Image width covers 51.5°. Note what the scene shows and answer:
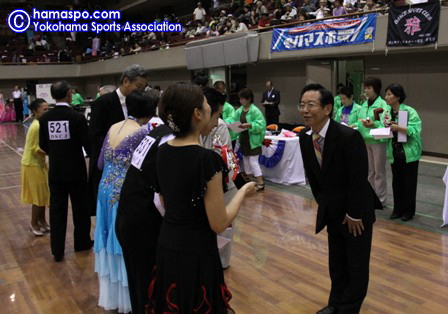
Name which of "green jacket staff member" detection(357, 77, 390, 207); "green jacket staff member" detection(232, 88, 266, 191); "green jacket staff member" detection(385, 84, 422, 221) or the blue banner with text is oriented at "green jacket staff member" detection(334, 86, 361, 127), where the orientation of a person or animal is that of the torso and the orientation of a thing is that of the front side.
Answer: the blue banner with text

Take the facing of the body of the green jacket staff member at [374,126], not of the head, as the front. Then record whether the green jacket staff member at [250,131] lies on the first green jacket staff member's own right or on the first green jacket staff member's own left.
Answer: on the first green jacket staff member's own right

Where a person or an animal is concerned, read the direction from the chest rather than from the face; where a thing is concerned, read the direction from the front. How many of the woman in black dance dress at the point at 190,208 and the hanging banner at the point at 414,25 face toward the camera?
1

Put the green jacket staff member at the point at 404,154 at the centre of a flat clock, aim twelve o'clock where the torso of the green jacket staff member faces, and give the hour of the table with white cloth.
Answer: The table with white cloth is roughly at 3 o'clock from the green jacket staff member.

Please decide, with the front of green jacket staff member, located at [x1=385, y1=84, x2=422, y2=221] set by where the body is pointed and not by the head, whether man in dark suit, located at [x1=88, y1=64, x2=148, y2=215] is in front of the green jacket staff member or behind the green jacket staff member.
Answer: in front

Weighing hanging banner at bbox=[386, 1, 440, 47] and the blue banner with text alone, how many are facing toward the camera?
2

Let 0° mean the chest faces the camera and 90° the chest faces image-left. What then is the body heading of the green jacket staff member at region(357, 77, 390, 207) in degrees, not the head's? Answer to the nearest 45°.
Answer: approximately 45°

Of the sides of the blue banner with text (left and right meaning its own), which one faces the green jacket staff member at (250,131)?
front

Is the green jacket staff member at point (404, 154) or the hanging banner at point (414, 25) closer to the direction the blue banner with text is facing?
the green jacket staff member

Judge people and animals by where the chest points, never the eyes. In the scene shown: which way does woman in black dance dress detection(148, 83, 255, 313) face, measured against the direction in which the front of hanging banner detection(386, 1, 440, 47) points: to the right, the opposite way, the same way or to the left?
the opposite way

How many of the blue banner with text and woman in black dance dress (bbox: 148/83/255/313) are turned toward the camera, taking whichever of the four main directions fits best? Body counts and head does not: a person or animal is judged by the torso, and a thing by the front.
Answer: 1

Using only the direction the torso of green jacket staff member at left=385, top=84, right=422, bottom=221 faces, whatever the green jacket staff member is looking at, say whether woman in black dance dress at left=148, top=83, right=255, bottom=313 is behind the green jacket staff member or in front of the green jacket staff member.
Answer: in front
